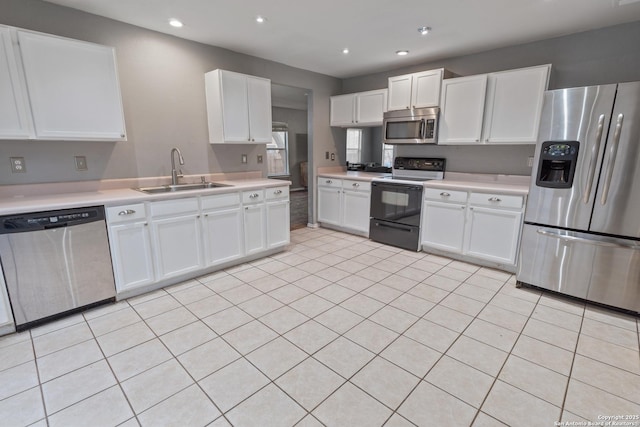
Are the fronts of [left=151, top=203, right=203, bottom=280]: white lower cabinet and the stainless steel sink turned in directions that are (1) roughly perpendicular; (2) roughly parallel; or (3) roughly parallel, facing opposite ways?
roughly parallel

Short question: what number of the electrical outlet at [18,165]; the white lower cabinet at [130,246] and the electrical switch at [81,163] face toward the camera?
3

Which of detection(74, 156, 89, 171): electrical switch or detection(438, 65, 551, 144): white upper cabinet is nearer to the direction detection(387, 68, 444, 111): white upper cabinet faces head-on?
the electrical switch

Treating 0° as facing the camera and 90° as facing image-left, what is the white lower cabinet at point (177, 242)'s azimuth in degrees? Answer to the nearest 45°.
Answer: approximately 315°

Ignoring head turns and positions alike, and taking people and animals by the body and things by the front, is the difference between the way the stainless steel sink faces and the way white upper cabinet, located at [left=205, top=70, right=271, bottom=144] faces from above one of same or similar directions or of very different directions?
same or similar directions

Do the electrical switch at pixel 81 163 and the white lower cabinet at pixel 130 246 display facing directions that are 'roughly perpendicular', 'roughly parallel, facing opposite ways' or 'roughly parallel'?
roughly parallel

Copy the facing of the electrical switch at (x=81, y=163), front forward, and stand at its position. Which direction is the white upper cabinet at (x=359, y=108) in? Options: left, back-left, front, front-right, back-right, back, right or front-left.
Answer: left

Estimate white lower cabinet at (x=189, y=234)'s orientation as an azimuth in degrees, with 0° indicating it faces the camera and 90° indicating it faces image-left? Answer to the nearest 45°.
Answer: approximately 315°

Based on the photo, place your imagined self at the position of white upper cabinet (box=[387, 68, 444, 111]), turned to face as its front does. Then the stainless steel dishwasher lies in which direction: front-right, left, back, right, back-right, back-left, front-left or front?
front

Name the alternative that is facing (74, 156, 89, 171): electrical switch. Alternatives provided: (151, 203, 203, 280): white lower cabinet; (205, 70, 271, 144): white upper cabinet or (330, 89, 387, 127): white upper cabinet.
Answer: (330, 89, 387, 127): white upper cabinet

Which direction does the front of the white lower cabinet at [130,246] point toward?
toward the camera

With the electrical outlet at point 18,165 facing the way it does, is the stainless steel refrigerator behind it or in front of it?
in front

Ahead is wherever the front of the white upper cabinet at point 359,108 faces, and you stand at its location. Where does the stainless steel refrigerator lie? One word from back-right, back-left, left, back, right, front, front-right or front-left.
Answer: left
